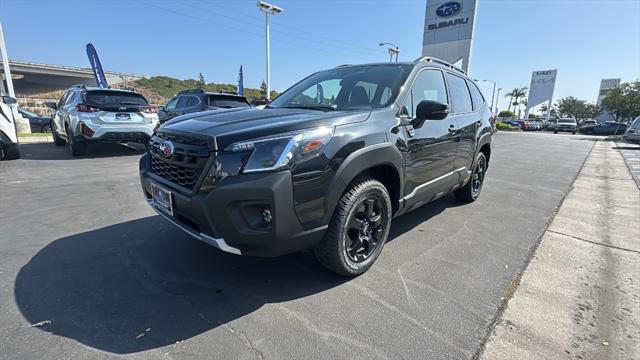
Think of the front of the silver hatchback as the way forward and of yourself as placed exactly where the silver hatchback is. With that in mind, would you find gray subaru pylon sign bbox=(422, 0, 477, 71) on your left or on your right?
on your right

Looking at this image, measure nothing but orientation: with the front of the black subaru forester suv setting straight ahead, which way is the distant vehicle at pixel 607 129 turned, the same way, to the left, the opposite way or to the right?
to the right

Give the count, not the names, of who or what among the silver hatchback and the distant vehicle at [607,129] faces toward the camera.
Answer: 0

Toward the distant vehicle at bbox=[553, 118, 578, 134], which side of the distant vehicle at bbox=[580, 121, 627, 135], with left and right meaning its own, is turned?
front

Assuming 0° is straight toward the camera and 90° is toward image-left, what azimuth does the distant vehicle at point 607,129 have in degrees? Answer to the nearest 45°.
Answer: approximately 90°

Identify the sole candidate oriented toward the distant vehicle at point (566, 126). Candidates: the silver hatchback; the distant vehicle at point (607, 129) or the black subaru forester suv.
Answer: the distant vehicle at point (607, 129)

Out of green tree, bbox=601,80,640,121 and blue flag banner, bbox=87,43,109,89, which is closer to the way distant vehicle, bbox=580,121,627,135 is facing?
the blue flag banner

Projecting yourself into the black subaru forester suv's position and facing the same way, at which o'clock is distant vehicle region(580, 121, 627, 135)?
The distant vehicle is roughly at 6 o'clock from the black subaru forester suv.

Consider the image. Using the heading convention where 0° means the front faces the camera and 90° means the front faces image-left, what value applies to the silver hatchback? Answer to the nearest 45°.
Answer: approximately 135°

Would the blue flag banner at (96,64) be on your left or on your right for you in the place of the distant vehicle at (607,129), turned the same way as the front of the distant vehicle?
on your left

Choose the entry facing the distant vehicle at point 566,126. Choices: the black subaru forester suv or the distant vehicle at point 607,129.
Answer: the distant vehicle at point 607,129

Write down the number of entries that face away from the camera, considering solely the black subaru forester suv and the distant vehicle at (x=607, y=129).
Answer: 0
